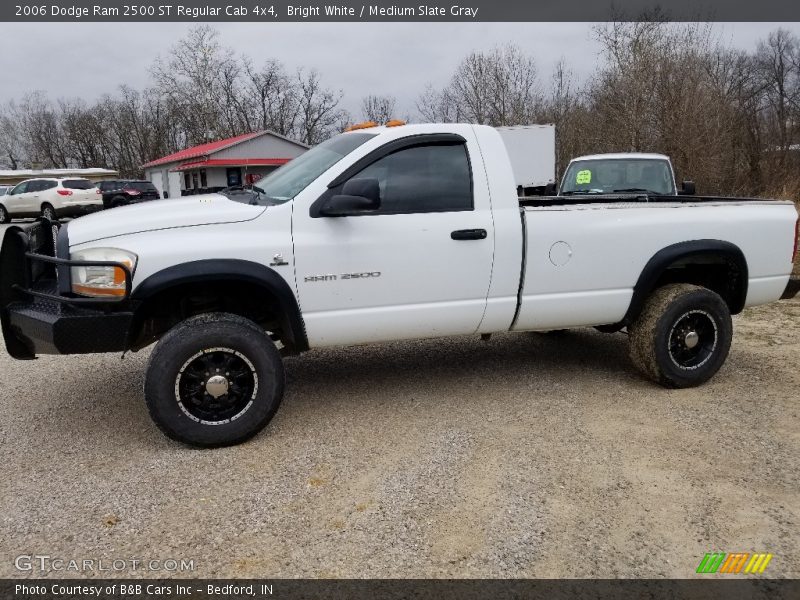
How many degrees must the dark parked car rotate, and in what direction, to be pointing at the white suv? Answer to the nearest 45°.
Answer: approximately 45° to its left

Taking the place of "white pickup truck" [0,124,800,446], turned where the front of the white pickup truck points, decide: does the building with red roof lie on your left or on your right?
on your right

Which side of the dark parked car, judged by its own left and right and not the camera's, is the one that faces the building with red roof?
right

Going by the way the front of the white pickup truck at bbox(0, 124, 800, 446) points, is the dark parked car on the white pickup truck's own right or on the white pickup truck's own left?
on the white pickup truck's own right

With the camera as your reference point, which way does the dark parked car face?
facing away from the viewer and to the left of the viewer

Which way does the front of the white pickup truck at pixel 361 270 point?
to the viewer's left

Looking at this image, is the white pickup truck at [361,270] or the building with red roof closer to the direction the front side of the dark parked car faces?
the building with red roof

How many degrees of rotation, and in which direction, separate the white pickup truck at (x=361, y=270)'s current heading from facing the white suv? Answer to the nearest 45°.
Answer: approximately 45° to its right

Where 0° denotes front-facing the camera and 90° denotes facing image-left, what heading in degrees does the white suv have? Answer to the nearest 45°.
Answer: approximately 135°
